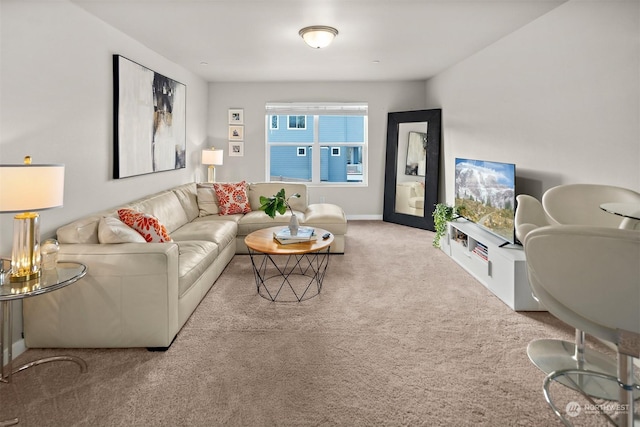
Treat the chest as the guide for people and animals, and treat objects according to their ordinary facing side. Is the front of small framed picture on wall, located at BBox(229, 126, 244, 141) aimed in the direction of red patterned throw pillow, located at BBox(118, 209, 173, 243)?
yes

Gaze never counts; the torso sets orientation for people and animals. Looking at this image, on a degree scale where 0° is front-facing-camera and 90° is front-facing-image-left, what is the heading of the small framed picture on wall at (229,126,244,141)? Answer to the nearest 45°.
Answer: approximately 0°

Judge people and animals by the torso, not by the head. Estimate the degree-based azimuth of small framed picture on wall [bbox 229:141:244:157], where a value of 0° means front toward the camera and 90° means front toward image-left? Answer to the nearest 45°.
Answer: approximately 0°

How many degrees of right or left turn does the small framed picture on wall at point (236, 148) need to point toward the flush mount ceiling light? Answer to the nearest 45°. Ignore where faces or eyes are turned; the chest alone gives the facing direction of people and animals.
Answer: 0° — it already faces it

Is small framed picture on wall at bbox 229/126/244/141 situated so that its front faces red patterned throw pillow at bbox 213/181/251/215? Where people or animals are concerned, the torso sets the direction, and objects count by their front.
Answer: yes
